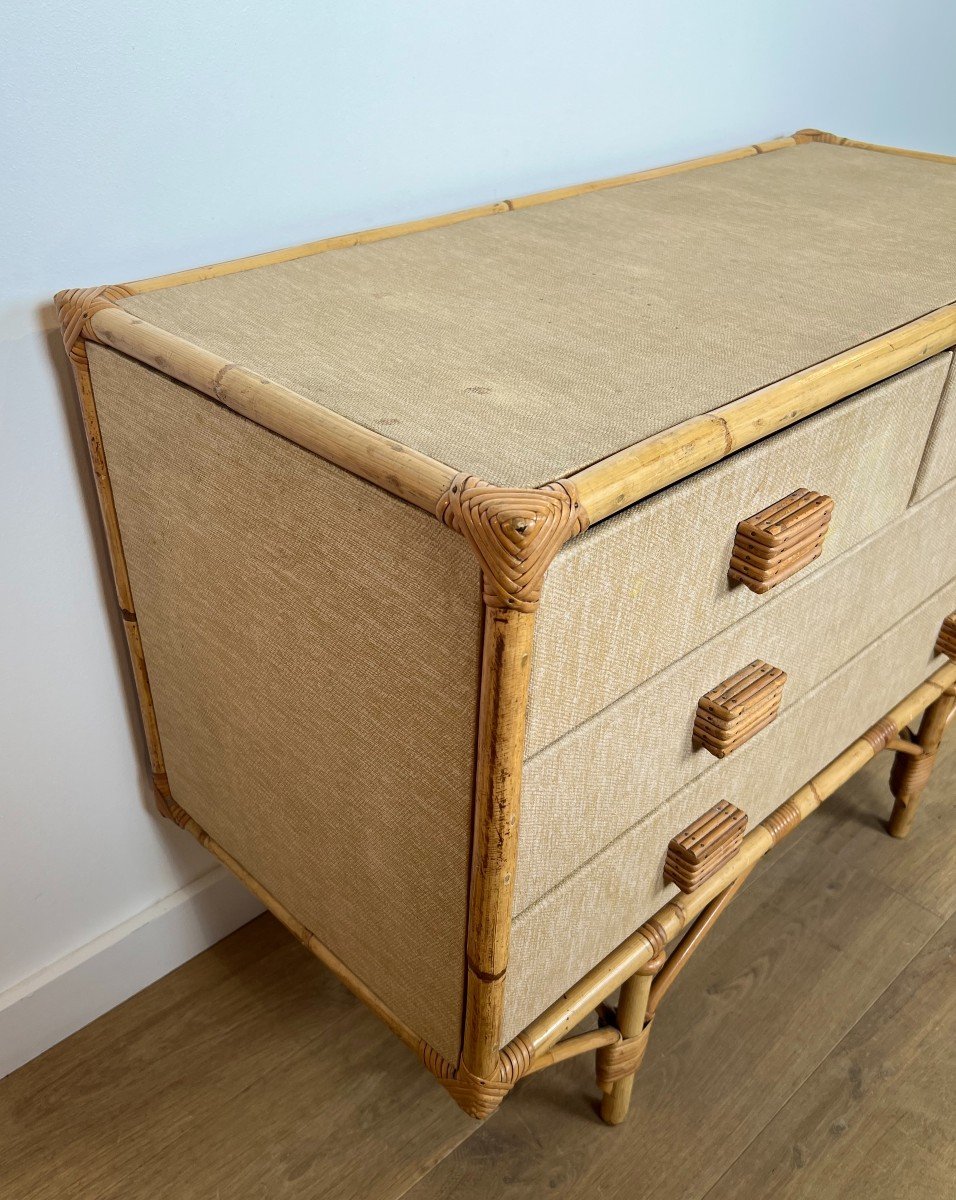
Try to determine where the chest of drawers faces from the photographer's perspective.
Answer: facing the viewer and to the right of the viewer
